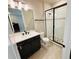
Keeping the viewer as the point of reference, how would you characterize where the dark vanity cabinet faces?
facing the viewer and to the right of the viewer
